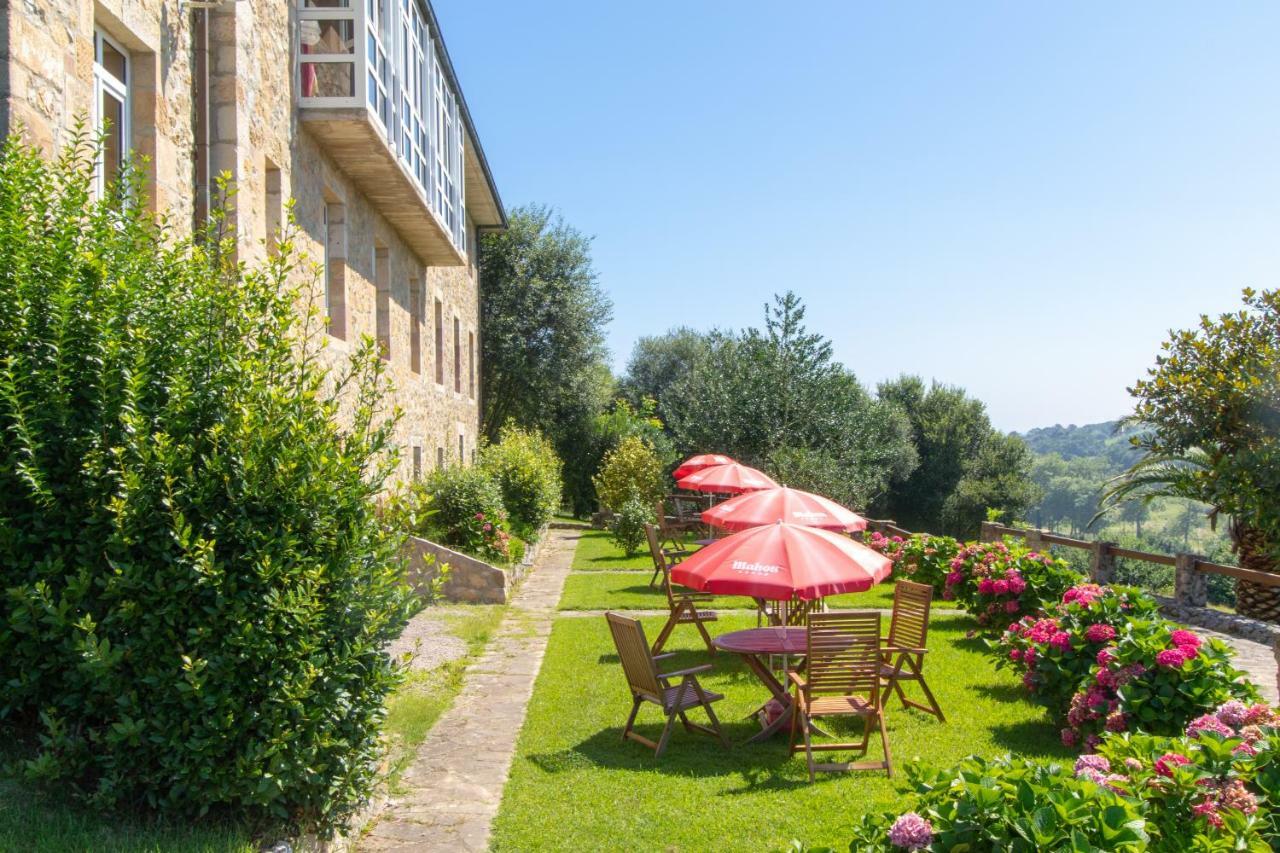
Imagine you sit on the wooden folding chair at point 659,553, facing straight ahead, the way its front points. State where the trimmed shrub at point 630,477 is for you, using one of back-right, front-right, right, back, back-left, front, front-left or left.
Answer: left

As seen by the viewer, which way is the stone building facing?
to the viewer's right

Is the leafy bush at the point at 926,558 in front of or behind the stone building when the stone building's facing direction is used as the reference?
in front

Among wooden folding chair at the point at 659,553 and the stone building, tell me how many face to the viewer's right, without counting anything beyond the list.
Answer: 2

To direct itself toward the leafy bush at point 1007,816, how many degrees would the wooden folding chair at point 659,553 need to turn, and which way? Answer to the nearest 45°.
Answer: approximately 90° to its right

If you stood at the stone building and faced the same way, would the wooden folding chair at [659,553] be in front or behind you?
in front

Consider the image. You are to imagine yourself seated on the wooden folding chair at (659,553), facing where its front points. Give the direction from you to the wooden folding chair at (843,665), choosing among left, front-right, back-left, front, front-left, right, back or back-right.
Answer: right

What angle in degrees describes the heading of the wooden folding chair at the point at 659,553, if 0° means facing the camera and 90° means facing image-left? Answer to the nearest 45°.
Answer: approximately 270°

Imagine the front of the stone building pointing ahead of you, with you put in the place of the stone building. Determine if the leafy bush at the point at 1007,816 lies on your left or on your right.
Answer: on your right

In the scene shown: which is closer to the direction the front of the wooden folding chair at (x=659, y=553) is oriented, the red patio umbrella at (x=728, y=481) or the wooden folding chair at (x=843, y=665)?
the red patio umbrella

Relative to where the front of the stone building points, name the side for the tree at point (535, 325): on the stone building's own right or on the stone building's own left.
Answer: on the stone building's own left

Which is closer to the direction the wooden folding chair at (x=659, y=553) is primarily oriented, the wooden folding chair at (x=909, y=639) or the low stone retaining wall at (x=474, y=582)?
the wooden folding chair
